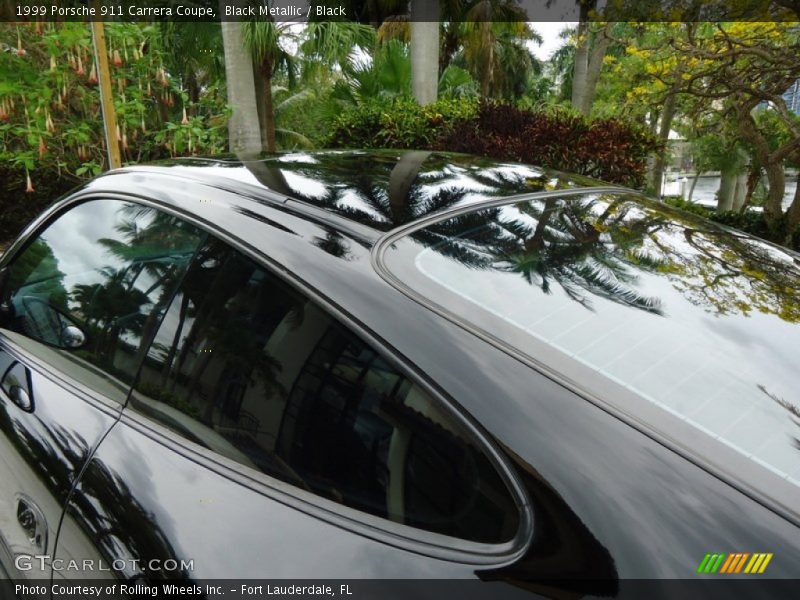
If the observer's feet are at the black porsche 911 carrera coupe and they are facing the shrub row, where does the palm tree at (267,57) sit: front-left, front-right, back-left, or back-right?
front-left

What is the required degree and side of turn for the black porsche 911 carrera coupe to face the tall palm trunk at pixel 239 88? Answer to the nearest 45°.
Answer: approximately 45° to its right

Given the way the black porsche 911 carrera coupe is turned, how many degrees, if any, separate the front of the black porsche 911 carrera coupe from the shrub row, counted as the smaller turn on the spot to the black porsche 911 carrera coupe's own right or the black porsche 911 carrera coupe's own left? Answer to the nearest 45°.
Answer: approximately 45° to the black porsche 911 carrera coupe's own right

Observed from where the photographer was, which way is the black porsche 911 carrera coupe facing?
facing away from the viewer and to the left of the viewer

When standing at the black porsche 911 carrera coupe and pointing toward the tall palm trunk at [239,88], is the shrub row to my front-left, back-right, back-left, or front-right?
front-right

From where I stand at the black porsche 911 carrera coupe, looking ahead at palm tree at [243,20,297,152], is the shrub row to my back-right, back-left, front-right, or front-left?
front-right

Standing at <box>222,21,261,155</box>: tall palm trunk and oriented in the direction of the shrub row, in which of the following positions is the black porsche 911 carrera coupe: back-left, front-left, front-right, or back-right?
front-right

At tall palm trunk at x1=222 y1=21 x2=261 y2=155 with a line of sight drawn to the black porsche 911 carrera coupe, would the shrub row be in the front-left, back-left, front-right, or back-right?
front-left

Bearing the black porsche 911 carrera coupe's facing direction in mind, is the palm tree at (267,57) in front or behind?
in front
